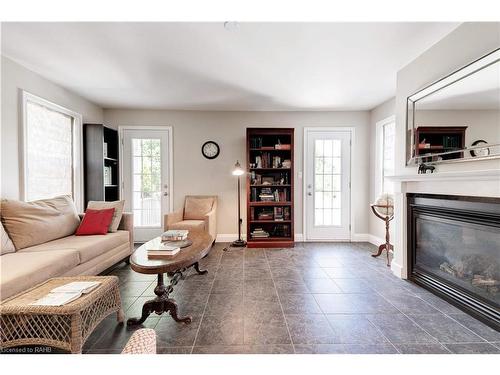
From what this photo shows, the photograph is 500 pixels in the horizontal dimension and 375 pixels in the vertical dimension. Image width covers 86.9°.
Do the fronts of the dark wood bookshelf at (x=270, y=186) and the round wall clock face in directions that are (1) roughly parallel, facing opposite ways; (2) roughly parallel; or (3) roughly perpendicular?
roughly parallel

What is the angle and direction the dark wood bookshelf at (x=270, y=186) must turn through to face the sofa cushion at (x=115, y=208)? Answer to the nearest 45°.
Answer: approximately 45° to its right

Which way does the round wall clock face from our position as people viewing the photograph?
facing the viewer

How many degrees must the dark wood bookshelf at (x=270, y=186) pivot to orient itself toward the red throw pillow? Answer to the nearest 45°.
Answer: approximately 45° to its right

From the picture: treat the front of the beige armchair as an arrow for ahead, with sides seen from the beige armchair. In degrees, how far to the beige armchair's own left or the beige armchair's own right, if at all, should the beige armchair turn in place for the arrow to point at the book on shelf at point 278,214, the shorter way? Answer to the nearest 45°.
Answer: approximately 135° to the beige armchair's own left

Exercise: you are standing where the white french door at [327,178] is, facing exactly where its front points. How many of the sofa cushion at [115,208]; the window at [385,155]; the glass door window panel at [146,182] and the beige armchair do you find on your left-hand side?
1

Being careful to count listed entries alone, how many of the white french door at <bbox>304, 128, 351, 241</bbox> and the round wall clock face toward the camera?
2

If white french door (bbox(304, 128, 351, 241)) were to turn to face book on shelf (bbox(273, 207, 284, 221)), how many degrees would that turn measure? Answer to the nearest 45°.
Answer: approximately 45° to its right

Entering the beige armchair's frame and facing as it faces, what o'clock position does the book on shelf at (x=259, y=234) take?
The book on shelf is roughly at 8 o'clock from the beige armchair.

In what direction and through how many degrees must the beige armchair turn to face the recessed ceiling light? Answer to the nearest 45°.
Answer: approximately 45° to its left

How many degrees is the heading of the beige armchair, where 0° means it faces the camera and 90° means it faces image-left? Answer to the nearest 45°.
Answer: approximately 45°

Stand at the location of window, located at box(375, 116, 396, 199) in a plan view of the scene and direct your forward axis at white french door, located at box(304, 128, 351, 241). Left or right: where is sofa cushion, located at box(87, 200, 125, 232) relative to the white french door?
left

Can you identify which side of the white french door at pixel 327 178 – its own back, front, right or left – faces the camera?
front

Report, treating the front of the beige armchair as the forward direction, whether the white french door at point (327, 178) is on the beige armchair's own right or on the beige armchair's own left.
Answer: on the beige armchair's own left

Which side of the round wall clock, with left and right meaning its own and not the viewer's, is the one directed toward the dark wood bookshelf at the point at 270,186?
left

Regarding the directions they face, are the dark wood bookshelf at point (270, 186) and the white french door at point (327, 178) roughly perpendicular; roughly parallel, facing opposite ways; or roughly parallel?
roughly parallel

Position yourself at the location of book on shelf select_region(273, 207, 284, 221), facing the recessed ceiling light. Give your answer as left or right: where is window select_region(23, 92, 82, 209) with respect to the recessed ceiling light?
right
